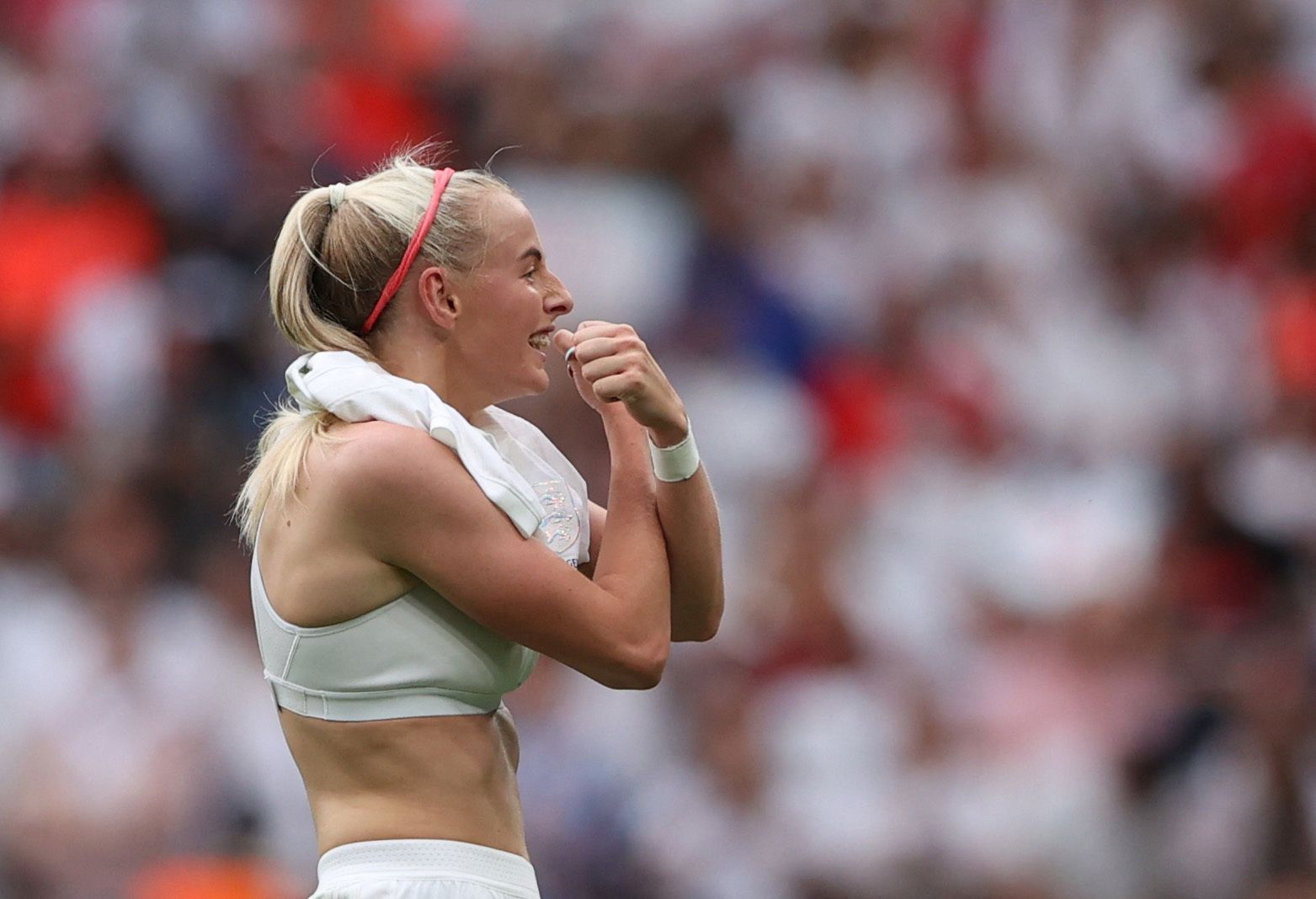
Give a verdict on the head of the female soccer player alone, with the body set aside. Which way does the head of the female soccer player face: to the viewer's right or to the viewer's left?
to the viewer's right

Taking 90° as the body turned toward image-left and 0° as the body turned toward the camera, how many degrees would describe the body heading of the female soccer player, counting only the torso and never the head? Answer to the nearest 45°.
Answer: approximately 270°
